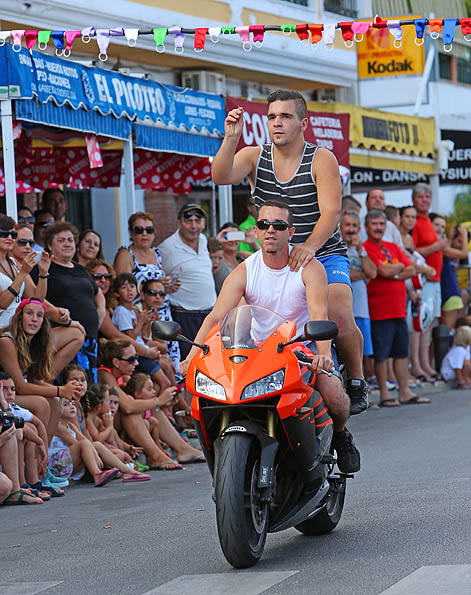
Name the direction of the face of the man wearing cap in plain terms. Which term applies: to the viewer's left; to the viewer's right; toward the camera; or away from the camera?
toward the camera

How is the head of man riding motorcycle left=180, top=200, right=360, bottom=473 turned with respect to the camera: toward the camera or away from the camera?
toward the camera

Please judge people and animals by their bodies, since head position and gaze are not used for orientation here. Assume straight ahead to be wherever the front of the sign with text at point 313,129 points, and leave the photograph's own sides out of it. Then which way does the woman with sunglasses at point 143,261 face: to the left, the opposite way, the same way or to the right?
the same way

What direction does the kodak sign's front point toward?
toward the camera

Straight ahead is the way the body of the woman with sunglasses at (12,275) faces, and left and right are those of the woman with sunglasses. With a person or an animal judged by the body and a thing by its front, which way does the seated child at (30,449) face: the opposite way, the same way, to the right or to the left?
the same way

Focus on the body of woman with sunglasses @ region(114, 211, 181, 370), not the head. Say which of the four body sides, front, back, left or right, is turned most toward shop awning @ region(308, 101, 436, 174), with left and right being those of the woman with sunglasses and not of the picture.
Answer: left

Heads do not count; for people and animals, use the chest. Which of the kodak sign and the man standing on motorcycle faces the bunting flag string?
the kodak sign

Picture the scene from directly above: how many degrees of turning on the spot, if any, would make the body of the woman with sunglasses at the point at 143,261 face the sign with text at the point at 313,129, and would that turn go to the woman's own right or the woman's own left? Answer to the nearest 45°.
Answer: approximately 90° to the woman's own left

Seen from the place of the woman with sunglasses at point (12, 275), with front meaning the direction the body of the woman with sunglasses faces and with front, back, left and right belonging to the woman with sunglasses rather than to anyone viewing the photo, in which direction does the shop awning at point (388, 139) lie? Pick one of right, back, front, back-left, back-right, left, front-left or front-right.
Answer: left

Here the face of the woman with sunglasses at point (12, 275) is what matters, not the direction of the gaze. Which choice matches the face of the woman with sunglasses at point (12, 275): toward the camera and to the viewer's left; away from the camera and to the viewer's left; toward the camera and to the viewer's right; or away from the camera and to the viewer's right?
toward the camera and to the viewer's right
